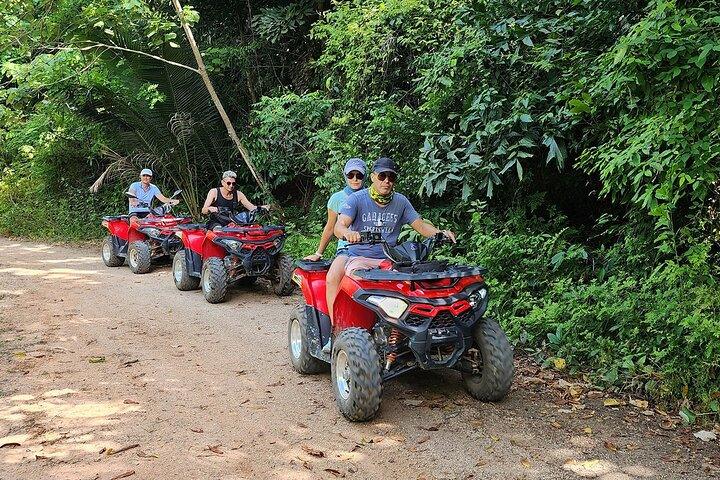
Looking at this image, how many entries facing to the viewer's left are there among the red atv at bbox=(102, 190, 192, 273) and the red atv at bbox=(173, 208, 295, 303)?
0

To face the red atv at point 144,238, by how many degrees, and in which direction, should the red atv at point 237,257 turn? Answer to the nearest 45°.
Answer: approximately 180°

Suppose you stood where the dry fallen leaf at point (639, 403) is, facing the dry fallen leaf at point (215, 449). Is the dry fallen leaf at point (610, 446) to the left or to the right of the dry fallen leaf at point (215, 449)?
left

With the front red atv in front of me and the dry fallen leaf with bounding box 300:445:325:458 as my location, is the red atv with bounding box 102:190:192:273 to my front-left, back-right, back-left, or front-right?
front-left

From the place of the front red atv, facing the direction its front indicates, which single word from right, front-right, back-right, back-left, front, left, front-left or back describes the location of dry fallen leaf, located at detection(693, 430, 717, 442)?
front-left

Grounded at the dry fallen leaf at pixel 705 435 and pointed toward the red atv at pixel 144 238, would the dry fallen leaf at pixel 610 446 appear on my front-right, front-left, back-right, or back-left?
front-left

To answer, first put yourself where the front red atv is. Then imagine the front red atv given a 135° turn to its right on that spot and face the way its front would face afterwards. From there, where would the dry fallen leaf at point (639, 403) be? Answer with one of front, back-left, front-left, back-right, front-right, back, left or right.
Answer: back

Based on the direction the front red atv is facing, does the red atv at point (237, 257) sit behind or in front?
behind

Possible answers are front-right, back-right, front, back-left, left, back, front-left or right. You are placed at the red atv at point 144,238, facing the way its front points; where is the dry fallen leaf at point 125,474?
front-right

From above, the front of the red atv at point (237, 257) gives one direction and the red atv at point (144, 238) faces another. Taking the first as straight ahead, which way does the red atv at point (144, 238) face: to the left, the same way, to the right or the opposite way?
the same way

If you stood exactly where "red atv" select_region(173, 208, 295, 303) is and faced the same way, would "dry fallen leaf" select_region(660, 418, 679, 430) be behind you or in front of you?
in front

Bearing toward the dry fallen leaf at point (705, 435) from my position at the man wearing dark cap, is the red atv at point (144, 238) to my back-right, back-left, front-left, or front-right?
back-left

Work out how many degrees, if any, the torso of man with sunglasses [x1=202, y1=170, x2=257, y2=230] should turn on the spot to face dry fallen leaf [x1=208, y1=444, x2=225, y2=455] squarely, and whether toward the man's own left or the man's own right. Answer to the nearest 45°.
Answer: approximately 45° to the man's own right

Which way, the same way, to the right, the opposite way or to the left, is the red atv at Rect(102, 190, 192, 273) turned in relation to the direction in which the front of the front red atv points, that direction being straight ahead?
the same way

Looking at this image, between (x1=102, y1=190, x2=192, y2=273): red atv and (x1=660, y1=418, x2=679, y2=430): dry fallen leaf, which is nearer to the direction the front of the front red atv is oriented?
the dry fallen leaf

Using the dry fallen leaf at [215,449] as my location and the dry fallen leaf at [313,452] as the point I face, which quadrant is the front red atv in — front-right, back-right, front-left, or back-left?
front-left

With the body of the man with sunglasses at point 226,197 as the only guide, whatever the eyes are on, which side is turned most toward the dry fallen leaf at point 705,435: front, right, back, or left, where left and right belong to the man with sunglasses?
front

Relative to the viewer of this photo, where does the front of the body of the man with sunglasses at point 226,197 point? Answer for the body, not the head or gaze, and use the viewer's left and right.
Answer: facing the viewer and to the right of the viewer
